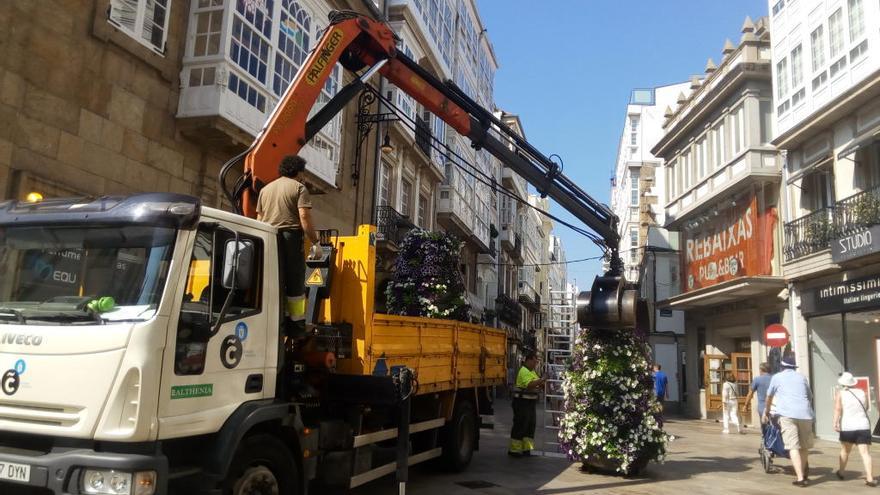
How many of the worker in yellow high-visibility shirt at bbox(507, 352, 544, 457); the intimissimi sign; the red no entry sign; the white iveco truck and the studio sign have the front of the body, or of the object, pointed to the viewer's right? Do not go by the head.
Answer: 1

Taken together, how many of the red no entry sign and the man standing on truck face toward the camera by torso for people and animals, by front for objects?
1

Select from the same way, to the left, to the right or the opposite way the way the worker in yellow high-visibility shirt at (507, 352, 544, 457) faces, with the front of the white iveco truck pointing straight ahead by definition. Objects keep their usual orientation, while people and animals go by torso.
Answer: to the left

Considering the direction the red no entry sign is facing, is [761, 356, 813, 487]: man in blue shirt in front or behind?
in front

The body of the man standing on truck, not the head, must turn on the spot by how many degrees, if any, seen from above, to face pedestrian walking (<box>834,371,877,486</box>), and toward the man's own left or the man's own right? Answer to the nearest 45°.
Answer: approximately 45° to the man's own right

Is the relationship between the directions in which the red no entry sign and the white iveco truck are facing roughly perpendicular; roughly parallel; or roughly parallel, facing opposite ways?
roughly parallel

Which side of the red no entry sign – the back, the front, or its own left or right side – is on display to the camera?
front

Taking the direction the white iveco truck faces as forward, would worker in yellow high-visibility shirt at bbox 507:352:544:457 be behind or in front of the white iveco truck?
behind

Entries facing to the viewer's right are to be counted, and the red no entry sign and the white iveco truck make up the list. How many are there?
0

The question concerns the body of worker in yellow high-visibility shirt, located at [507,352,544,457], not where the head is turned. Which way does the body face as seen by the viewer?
to the viewer's right

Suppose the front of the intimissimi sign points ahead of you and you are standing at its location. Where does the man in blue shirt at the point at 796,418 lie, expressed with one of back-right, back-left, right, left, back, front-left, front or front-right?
front-left

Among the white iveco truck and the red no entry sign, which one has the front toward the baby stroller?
the red no entry sign

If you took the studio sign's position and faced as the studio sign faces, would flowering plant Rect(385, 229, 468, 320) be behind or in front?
in front

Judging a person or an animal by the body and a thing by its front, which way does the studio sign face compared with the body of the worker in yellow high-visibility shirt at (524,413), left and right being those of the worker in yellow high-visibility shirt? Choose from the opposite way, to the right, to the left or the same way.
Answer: the opposite way

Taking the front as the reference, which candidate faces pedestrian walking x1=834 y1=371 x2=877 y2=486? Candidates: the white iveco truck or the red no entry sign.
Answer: the red no entry sign

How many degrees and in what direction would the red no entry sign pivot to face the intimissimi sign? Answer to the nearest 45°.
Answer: approximately 90° to its left
